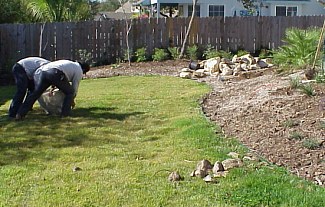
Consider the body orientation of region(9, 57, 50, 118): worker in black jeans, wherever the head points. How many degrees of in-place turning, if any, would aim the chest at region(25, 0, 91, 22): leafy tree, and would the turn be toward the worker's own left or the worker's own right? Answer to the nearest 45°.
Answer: approximately 90° to the worker's own left

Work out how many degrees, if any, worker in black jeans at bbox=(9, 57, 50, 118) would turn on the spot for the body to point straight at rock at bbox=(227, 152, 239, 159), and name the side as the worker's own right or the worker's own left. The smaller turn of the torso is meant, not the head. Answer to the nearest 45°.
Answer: approximately 45° to the worker's own right

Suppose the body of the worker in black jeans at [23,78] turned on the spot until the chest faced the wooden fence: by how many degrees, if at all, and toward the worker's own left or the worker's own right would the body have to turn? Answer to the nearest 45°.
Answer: approximately 90° to the worker's own left

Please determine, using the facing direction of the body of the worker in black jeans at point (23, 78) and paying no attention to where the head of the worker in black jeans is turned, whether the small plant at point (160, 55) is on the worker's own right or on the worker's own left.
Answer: on the worker's own left

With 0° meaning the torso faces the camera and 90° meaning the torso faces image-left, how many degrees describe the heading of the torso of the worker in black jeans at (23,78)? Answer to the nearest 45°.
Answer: approximately 270°

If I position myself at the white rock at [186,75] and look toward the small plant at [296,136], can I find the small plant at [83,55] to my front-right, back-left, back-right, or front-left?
back-right

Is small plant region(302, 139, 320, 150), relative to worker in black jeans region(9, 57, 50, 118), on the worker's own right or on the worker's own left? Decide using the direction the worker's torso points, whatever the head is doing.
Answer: on the worker's own right

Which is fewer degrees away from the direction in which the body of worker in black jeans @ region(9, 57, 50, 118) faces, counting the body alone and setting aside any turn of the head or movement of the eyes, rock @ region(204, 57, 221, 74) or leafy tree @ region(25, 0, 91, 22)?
the rock

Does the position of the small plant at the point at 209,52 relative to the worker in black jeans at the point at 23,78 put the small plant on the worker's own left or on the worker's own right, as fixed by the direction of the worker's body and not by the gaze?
on the worker's own left

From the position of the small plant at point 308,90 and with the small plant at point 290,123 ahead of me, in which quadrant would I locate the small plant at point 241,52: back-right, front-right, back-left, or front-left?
back-right
